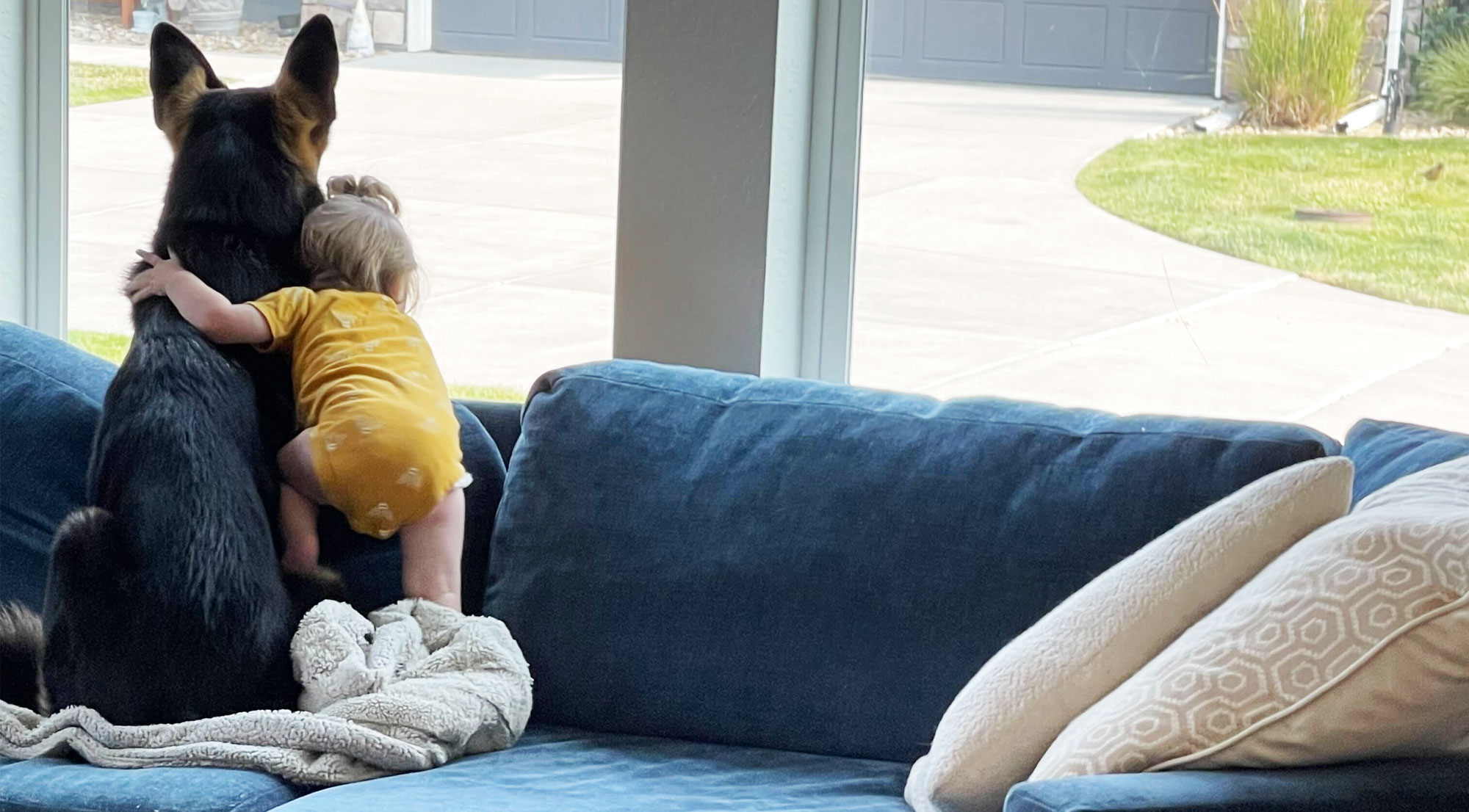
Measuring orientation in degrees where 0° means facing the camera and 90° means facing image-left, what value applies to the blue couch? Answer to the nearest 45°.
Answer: approximately 0°

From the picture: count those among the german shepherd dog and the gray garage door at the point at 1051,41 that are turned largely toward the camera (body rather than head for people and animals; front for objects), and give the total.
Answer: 1

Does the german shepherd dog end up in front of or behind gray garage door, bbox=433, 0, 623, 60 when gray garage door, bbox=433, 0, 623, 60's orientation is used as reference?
in front

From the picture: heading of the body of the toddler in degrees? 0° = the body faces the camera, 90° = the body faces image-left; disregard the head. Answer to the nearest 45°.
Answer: approximately 180°

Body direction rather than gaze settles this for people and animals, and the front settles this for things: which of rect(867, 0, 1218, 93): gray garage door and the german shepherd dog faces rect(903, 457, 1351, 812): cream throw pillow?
the gray garage door

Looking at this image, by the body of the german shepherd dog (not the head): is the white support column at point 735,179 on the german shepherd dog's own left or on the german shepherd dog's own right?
on the german shepherd dog's own right

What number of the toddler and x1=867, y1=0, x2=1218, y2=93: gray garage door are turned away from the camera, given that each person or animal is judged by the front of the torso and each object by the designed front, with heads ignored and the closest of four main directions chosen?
1

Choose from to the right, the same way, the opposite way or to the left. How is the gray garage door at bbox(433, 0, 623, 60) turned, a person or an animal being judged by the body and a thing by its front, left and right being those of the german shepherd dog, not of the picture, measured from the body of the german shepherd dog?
the opposite way

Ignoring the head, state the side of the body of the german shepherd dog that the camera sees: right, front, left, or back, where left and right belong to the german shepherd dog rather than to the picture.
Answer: back

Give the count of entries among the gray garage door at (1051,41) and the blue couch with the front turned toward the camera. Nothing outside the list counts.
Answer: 2

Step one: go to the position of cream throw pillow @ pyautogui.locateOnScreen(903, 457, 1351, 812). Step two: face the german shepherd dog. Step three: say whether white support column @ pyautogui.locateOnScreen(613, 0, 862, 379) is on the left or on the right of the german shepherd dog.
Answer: right

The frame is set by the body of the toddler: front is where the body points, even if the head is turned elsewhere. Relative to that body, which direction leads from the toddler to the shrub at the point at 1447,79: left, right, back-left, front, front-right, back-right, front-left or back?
right

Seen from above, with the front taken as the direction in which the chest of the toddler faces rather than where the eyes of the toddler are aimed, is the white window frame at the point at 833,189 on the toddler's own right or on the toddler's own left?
on the toddler's own right
